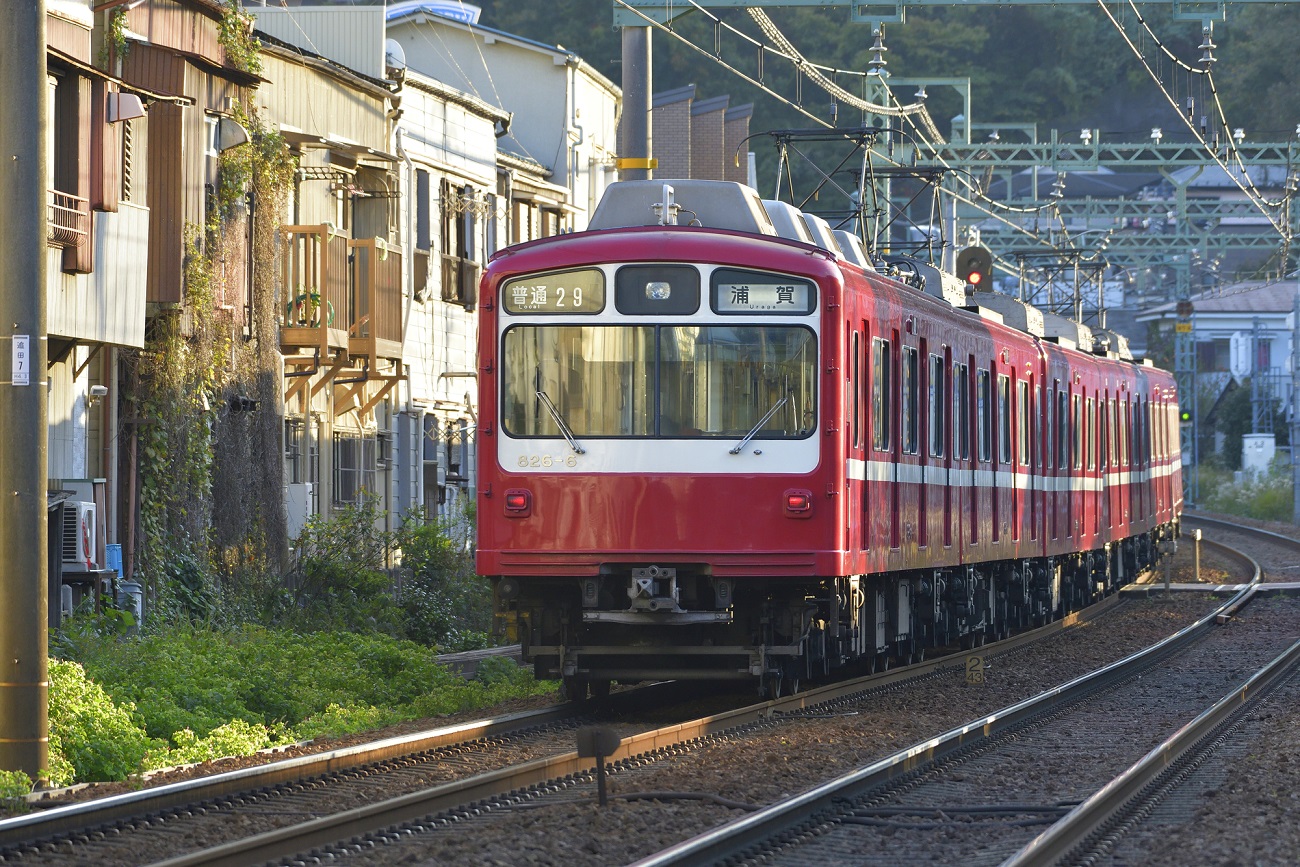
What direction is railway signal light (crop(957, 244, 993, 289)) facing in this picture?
toward the camera

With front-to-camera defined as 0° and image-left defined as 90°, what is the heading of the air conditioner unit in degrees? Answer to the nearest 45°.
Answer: approximately 315°

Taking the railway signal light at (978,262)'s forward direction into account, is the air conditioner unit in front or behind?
in front

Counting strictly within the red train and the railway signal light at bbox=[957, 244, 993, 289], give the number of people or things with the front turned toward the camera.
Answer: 2

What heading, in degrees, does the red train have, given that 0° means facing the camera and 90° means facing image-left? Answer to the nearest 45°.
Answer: approximately 0°

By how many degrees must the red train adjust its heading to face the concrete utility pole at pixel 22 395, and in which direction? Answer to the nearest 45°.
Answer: approximately 45° to its right

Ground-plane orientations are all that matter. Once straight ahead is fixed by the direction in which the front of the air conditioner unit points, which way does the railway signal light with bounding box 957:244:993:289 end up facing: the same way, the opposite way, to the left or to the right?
to the right
